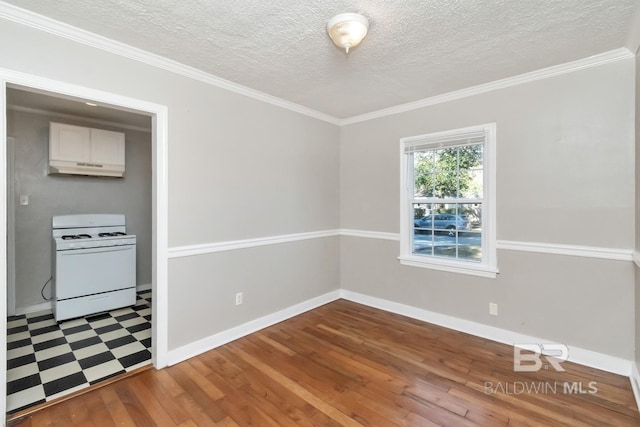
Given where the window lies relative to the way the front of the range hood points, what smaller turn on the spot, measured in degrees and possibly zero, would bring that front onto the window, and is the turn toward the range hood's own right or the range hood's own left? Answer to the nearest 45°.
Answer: approximately 45° to the range hood's own left

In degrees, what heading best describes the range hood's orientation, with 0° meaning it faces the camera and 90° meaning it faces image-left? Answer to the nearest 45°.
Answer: approximately 0°

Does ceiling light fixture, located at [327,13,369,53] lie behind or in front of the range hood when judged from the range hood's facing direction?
in front
